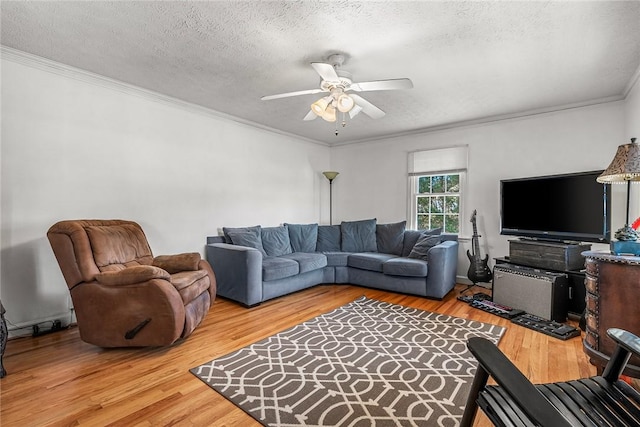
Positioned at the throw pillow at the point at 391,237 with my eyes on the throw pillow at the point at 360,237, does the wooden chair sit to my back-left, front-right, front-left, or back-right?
back-left

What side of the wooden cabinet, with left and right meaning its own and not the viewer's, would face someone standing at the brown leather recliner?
front

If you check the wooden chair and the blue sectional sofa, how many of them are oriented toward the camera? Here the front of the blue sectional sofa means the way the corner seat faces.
1

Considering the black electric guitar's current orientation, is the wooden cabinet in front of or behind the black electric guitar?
in front

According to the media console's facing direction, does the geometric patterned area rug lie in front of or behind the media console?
in front

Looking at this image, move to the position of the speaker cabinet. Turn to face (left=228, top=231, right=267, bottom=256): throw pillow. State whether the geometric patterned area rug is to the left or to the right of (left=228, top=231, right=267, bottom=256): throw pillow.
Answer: left

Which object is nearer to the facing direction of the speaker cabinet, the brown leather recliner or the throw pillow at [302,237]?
the brown leather recliner

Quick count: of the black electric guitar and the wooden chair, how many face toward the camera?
1

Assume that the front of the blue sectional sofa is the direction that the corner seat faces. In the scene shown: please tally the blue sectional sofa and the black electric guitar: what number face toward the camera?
2

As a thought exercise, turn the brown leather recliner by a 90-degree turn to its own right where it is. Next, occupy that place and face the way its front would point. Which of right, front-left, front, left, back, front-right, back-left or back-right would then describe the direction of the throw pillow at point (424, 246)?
back-left

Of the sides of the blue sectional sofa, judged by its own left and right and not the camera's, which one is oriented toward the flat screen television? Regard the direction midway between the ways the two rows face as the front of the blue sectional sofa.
left

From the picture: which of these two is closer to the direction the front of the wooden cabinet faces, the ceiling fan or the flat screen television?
the ceiling fan
